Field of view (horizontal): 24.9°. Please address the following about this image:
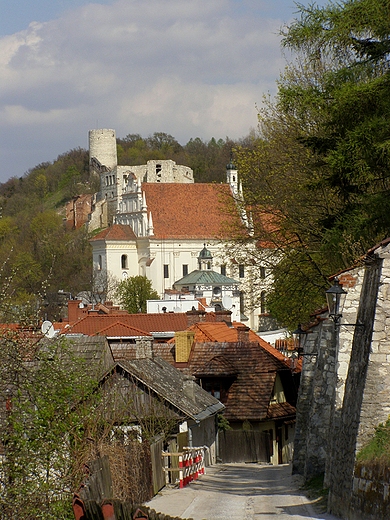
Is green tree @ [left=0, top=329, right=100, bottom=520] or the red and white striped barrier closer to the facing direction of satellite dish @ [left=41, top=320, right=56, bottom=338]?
the green tree

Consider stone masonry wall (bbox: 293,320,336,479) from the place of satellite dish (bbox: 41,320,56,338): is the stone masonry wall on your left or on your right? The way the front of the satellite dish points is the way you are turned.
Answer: on your left

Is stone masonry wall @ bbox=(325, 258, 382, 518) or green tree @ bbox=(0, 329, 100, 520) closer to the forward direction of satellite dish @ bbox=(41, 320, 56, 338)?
the green tree

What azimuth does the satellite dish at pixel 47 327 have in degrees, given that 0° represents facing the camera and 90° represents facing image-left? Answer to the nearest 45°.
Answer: approximately 0°

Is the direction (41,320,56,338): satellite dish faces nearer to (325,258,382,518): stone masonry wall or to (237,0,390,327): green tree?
the stone masonry wall

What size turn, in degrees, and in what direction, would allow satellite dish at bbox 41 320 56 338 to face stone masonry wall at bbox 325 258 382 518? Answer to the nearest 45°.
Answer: approximately 45° to its left

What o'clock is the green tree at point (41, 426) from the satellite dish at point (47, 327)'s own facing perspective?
The green tree is roughly at 12 o'clock from the satellite dish.

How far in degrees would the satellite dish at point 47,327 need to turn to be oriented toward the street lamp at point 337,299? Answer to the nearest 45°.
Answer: approximately 45° to its left
